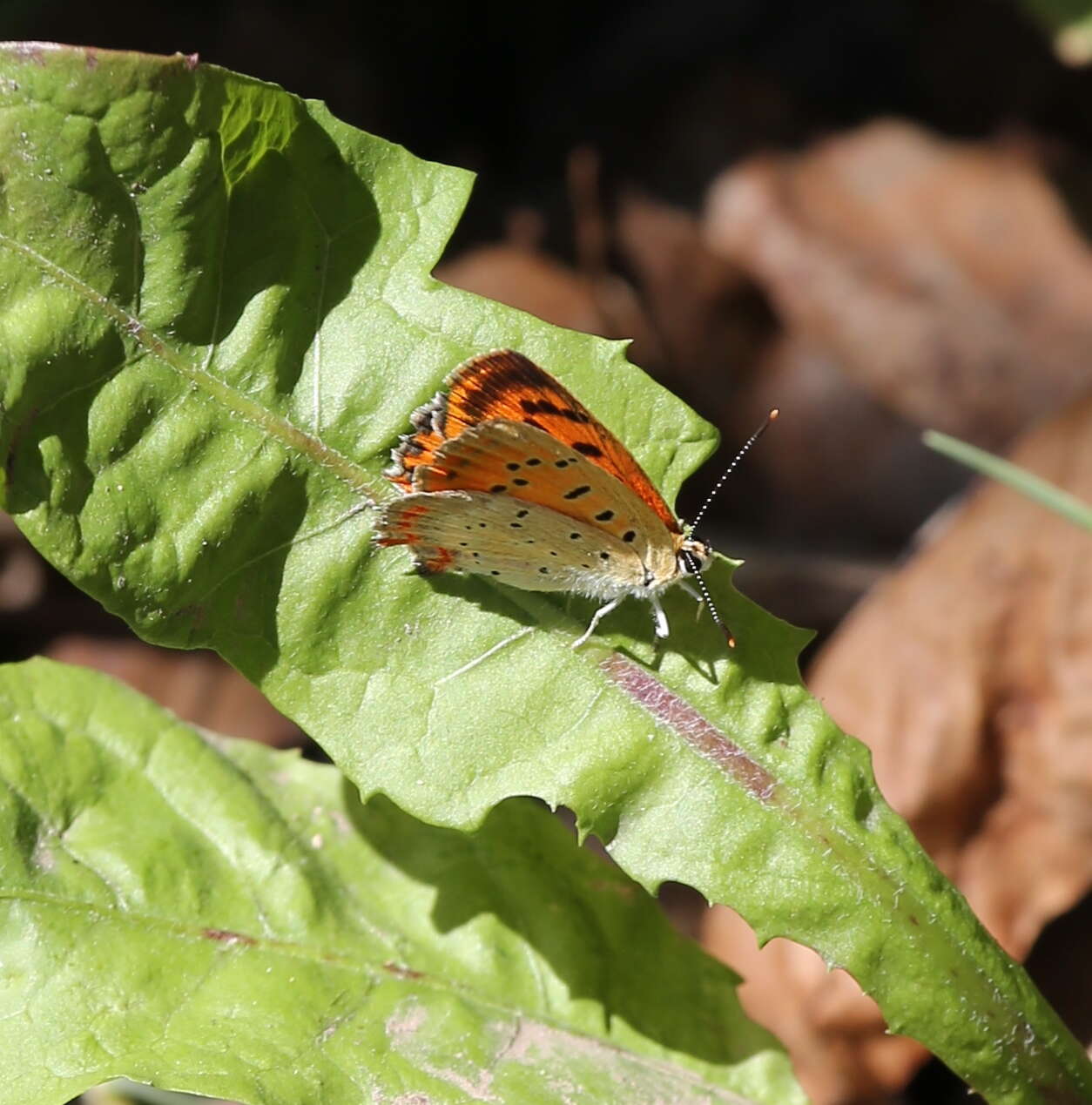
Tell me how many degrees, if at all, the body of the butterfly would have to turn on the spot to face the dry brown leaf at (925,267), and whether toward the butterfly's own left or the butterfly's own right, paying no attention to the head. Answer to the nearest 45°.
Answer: approximately 90° to the butterfly's own left

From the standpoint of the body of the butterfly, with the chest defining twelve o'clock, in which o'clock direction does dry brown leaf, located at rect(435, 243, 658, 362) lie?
The dry brown leaf is roughly at 9 o'clock from the butterfly.

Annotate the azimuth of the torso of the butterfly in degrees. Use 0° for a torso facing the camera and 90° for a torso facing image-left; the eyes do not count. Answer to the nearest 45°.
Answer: approximately 270°
